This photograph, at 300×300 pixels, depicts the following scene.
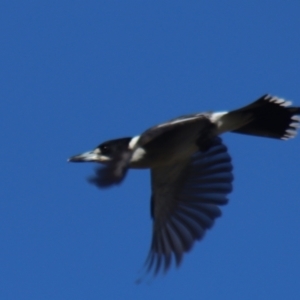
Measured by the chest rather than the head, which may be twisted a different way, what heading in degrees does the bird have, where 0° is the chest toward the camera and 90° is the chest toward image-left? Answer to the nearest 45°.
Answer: approximately 90°
